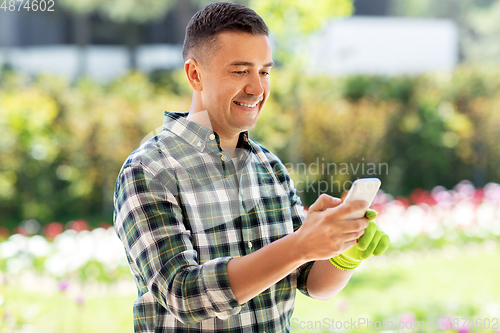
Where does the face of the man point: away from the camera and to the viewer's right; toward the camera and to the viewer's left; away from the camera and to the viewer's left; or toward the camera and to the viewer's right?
toward the camera and to the viewer's right

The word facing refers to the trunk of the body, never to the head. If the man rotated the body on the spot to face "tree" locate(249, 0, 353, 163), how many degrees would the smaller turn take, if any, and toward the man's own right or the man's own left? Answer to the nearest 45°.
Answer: approximately 135° to the man's own left

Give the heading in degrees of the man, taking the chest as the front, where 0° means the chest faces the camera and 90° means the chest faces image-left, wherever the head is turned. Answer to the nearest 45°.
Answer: approximately 315°
